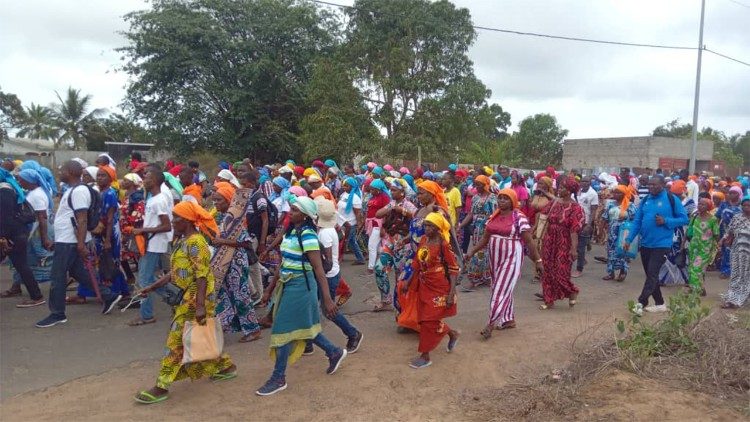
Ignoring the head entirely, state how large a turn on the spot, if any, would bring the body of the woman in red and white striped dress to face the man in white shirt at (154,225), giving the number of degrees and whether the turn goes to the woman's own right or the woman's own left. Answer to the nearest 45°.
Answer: approximately 45° to the woman's own right

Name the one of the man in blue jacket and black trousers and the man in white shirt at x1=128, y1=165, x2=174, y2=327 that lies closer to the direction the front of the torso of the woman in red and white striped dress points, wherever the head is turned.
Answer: the man in white shirt

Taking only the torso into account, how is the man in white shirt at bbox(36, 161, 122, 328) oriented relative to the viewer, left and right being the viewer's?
facing to the left of the viewer

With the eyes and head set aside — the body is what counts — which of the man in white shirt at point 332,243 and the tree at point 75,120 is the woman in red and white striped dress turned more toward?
the man in white shirt
